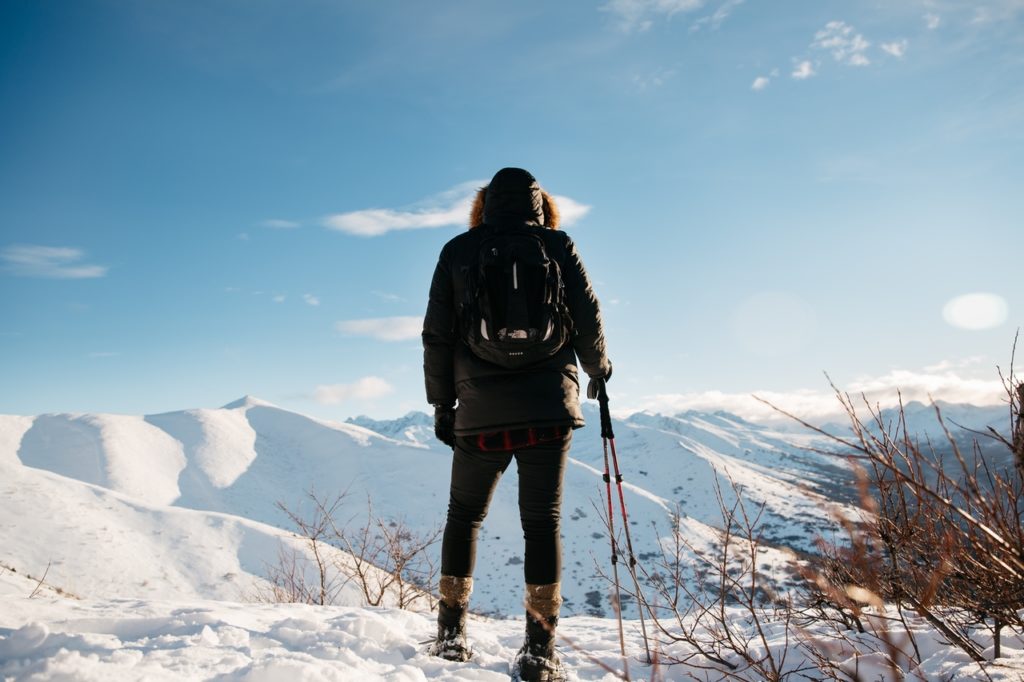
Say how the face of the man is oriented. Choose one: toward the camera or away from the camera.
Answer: away from the camera

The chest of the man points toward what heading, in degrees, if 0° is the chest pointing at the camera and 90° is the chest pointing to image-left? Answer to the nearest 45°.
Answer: approximately 180°

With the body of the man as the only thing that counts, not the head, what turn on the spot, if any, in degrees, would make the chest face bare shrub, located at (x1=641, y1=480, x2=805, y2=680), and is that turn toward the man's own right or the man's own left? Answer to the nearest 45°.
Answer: approximately 90° to the man's own right
